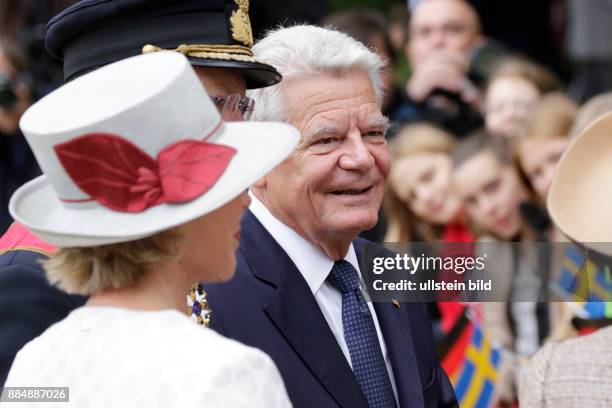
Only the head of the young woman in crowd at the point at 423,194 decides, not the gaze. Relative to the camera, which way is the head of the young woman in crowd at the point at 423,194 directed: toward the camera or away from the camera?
toward the camera

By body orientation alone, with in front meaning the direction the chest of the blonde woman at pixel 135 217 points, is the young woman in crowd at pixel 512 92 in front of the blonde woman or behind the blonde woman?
in front

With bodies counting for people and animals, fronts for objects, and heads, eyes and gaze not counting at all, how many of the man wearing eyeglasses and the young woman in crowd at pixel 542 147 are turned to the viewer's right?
1

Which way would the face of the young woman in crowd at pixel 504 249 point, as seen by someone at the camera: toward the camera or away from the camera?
toward the camera

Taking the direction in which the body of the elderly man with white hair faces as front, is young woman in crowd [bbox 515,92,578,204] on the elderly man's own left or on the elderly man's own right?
on the elderly man's own left

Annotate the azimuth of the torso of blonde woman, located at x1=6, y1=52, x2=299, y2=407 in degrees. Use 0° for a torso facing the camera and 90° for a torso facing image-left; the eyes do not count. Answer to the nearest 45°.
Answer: approximately 225°

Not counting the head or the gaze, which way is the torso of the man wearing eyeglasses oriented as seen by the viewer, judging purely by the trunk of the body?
to the viewer's right
